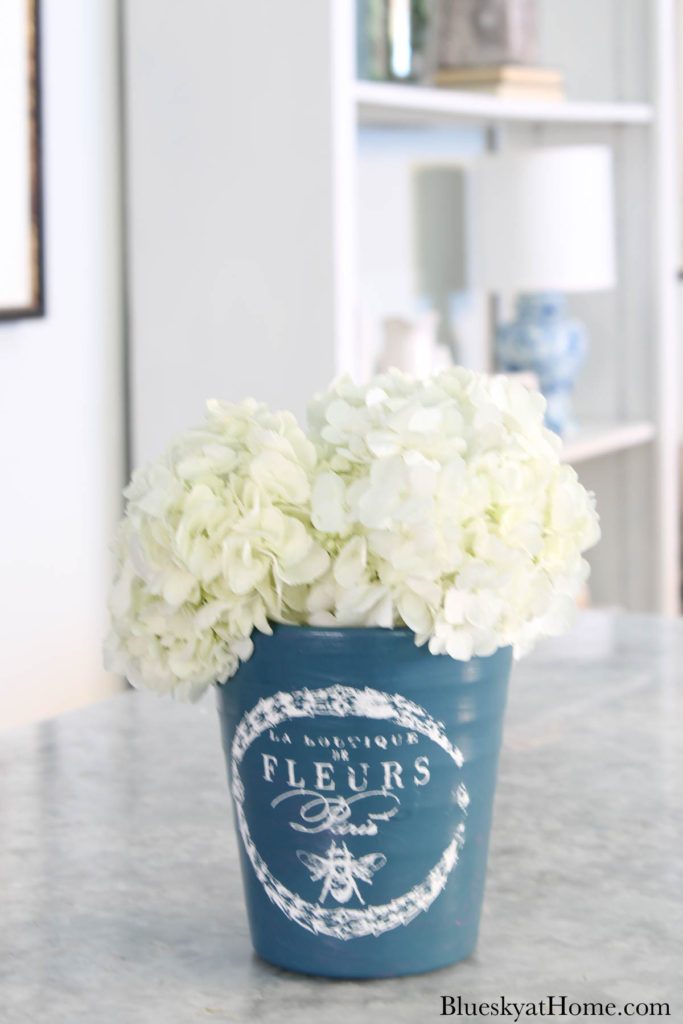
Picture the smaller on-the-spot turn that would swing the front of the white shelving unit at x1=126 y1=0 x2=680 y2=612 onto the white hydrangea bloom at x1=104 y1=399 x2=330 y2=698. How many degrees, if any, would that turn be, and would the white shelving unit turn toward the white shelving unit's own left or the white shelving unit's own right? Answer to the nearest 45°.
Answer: approximately 45° to the white shelving unit's own right

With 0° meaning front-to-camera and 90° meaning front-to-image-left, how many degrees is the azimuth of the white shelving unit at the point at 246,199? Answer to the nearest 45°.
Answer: approximately 315°

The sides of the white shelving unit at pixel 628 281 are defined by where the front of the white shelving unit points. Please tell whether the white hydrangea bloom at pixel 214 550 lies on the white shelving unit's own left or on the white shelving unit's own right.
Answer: on the white shelving unit's own right

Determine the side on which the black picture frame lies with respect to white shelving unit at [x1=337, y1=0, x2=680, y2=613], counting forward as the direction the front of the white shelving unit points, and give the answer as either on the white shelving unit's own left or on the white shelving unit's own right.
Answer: on the white shelving unit's own right
